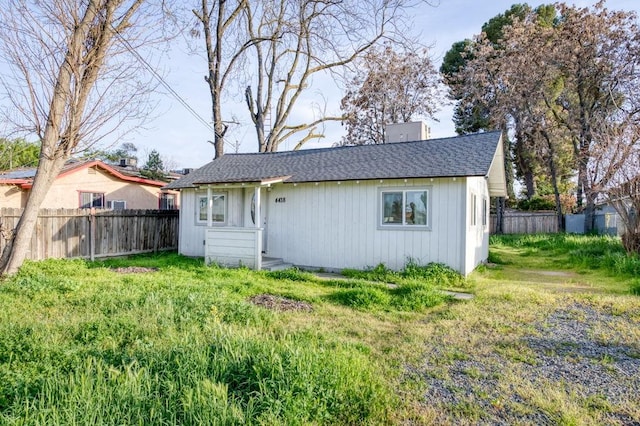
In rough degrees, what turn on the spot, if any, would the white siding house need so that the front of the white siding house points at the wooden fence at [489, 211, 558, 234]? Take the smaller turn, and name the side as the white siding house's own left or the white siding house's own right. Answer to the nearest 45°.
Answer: approximately 180°

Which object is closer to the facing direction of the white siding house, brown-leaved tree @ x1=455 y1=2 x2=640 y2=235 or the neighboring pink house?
the neighboring pink house

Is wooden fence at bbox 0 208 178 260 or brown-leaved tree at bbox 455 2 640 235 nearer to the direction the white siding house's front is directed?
the wooden fence

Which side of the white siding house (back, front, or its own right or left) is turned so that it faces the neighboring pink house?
right

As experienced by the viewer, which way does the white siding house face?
facing the viewer and to the left of the viewer

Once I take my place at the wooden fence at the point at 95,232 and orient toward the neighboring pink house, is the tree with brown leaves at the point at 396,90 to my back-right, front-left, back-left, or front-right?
front-right

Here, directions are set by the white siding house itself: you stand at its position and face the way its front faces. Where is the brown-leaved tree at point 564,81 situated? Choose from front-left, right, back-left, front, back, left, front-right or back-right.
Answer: back

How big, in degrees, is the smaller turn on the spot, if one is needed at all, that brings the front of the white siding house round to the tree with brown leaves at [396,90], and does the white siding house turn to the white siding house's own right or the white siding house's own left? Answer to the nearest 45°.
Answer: approximately 135° to the white siding house's own right

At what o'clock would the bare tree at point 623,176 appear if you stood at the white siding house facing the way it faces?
The bare tree is roughly at 7 o'clock from the white siding house.

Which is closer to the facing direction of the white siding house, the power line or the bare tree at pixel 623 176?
the power line
